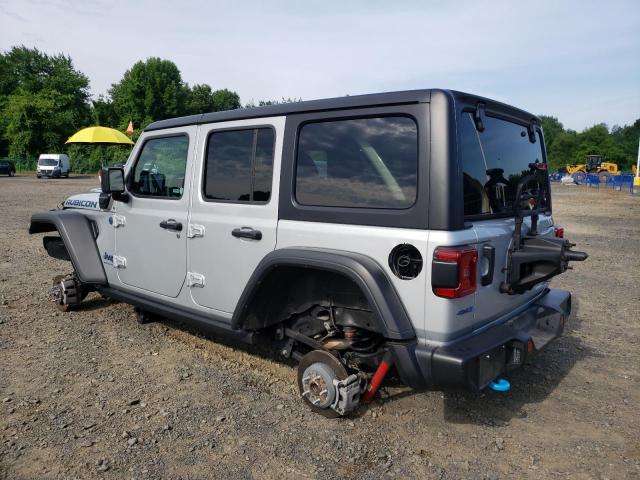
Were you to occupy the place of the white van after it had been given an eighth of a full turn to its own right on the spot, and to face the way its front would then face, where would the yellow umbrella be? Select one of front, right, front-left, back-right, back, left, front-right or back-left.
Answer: left

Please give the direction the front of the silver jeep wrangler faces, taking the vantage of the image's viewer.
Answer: facing away from the viewer and to the left of the viewer

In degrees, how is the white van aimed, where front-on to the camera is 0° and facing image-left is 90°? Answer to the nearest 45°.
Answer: approximately 45°

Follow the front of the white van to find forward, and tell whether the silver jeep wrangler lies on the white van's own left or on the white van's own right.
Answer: on the white van's own left

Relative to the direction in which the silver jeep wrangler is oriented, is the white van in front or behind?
in front

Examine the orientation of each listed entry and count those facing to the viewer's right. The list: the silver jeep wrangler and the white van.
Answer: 0
